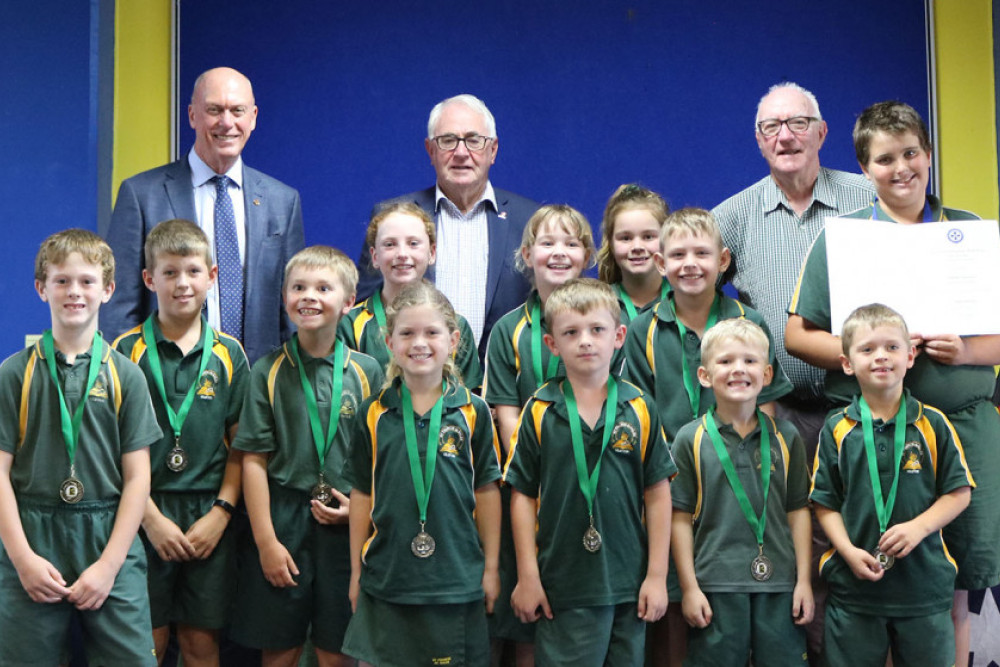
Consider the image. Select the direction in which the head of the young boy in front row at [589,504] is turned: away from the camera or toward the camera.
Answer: toward the camera

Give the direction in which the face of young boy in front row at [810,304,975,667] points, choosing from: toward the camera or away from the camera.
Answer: toward the camera

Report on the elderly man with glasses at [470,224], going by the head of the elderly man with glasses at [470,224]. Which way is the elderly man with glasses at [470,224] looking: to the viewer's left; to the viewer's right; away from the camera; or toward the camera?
toward the camera

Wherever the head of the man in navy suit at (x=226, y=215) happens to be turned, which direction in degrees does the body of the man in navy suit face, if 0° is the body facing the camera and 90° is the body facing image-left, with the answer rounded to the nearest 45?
approximately 0°

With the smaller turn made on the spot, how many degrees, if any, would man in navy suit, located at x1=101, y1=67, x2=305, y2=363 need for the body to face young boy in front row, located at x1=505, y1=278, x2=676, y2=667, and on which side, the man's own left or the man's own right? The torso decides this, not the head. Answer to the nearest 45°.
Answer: approximately 45° to the man's own left

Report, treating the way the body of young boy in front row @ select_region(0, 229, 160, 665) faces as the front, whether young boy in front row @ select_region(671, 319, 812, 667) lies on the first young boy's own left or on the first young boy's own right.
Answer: on the first young boy's own left

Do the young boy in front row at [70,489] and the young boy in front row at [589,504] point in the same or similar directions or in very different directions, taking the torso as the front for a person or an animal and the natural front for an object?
same or similar directions

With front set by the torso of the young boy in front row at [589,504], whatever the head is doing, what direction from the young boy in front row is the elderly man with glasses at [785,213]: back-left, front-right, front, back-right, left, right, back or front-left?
back-left

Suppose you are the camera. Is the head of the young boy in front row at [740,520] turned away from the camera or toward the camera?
toward the camera

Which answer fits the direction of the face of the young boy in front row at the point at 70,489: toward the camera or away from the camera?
toward the camera

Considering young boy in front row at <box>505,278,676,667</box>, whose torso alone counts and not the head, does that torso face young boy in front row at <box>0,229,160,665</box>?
no

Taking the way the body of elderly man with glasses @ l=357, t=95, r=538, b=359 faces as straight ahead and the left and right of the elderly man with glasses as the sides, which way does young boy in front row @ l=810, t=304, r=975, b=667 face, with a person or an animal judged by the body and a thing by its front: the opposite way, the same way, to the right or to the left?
the same way

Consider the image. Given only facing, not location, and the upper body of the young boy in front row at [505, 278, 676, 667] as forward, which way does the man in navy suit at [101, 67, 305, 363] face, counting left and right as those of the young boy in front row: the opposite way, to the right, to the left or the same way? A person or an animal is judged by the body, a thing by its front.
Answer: the same way

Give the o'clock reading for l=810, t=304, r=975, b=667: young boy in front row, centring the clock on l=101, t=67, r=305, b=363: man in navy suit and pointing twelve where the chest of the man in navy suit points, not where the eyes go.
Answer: The young boy in front row is roughly at 10 o'clock from the man in navy suit.

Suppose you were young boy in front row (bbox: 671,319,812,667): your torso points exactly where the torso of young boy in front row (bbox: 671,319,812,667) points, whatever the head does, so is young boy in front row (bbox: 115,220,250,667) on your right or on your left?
on your right

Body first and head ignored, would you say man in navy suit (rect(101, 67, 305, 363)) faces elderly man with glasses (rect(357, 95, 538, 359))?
no

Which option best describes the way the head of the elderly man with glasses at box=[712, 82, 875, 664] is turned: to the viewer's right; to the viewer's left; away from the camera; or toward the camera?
toward the camera

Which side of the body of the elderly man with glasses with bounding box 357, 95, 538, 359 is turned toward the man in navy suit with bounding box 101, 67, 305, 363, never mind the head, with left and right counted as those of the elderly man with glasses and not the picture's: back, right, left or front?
right

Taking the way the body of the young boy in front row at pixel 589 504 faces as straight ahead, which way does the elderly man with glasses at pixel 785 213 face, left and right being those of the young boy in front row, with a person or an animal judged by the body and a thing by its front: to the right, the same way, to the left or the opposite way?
the same way

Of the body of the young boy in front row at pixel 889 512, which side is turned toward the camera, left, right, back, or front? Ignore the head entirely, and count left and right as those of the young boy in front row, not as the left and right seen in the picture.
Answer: front

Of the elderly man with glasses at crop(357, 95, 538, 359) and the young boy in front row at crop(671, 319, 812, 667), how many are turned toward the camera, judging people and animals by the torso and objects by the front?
2
